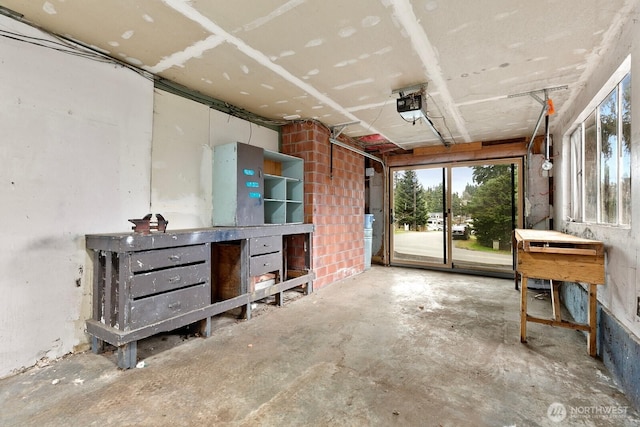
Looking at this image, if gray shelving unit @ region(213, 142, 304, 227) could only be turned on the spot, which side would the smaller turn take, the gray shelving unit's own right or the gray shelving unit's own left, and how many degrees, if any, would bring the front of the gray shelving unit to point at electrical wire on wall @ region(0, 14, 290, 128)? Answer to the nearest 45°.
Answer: approximately 90° to the gray shelving unit's own right

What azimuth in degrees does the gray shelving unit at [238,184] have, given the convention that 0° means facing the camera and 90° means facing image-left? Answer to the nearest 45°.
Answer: approximately 315°

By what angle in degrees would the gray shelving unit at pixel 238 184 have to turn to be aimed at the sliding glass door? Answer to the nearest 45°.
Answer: approximately 90° to its left

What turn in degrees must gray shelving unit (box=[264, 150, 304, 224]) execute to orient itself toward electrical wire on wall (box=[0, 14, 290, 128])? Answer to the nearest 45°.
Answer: approximately 90° to its right

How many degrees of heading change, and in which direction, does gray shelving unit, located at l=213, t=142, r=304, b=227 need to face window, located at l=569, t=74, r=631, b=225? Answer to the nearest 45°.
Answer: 0° — it already faces it

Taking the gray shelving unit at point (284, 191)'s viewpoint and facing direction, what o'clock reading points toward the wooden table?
The wooden table is roughly at 12 o'clock from the gray shelving unit.

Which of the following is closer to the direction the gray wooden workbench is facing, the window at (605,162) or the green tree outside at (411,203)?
the window

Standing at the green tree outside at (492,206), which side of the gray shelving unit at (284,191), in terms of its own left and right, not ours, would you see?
left

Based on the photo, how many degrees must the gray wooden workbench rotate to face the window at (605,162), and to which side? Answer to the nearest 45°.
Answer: approximately 45° to its left

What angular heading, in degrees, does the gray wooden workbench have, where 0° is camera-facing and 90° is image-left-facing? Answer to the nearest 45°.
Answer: approximately 315°

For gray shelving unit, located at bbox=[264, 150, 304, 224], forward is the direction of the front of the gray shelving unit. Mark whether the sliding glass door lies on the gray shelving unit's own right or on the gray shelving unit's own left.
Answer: on the gray shelving unit's own left

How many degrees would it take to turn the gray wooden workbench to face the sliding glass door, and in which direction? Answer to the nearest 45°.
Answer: approximately 45° to its left

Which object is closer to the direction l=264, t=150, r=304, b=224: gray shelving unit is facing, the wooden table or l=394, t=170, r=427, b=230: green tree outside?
the wooden table

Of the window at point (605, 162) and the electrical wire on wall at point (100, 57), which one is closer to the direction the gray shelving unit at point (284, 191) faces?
the window

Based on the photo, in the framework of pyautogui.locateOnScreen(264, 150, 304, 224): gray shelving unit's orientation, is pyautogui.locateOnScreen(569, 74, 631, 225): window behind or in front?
in front

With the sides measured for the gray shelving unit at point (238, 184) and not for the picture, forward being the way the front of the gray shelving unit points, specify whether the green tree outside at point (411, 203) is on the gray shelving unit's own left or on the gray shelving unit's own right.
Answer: on the gray shelving unit's own left
